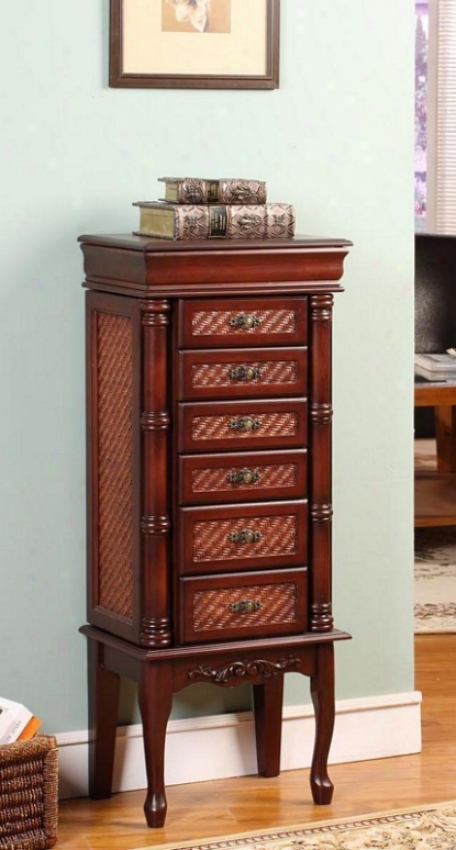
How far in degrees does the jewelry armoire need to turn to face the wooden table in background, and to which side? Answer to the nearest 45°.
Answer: approximately 135° to its left

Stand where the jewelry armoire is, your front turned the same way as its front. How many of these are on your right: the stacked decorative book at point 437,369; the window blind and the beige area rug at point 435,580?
0

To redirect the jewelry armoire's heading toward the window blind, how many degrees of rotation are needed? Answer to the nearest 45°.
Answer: approximately 135° to its left

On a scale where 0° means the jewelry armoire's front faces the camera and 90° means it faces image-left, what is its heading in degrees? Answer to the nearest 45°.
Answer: approximately 315°

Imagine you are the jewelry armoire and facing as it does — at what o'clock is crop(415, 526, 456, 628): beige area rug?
The beige area rug is roughly at 8 o'clock from the jewelry armoire.

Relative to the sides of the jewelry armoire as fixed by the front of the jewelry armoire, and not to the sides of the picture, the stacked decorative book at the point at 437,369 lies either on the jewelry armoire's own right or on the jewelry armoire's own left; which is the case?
on the jewelry armoire's own left
